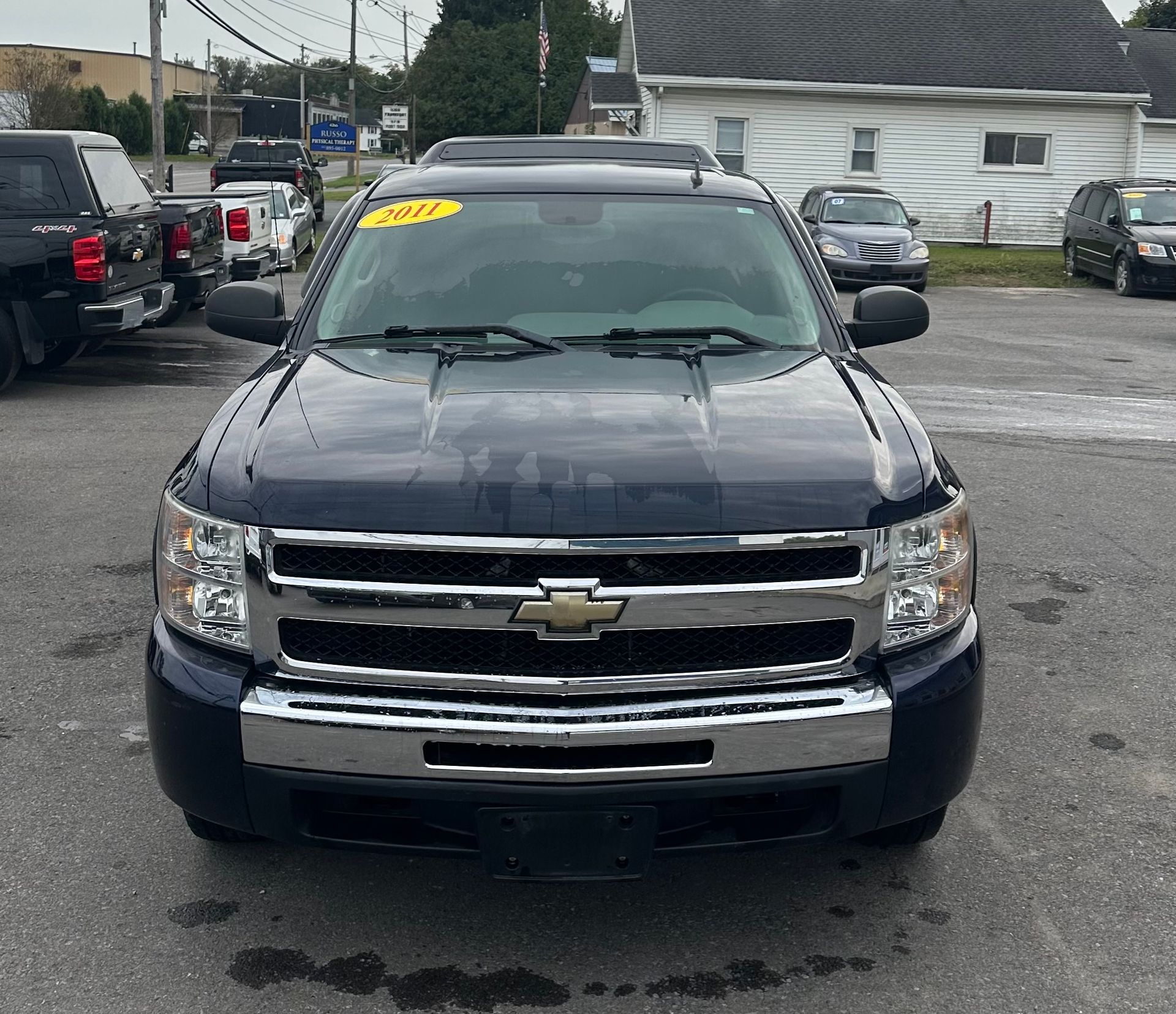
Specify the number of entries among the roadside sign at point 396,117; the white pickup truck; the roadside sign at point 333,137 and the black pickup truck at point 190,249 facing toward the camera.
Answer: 2

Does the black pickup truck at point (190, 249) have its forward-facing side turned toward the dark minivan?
no

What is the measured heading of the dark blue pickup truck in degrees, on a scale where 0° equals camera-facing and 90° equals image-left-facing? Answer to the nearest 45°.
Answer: approximately 0°

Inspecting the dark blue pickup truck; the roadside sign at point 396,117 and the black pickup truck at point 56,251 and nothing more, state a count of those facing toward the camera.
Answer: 2

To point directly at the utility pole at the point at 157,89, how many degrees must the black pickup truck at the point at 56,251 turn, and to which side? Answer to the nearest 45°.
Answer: approximately 45° to its right

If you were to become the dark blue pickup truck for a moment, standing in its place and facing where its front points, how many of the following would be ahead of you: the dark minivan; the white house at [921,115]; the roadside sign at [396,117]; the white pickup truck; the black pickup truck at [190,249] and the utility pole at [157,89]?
0

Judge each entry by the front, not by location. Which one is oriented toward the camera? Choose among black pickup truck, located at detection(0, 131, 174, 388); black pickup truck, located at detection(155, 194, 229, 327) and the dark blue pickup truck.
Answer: the dark blue pickup truck

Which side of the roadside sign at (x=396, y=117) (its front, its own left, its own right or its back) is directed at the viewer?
front

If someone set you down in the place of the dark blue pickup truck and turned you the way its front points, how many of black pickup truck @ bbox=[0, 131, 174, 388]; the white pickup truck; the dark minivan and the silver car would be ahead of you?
0

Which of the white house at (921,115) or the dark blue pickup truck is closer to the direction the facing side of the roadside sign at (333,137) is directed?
the dark blue pickup truck

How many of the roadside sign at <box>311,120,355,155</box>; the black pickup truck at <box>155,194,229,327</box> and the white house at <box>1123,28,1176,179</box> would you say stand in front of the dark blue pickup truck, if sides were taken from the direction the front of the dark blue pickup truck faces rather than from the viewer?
0

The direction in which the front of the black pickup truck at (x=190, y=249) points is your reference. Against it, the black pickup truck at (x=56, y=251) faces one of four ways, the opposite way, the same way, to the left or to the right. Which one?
the same way

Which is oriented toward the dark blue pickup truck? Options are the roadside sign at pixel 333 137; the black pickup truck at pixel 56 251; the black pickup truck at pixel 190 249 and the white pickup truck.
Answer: the roadside sign

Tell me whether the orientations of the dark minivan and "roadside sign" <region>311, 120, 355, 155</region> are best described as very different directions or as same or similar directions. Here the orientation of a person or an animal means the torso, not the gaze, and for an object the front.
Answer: same or similar directions

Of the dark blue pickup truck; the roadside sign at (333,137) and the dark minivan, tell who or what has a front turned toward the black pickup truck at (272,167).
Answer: the roadside sign

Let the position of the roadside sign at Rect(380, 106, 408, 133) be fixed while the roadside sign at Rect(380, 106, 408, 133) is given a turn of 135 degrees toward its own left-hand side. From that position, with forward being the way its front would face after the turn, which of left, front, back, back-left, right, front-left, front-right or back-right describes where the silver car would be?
back-right

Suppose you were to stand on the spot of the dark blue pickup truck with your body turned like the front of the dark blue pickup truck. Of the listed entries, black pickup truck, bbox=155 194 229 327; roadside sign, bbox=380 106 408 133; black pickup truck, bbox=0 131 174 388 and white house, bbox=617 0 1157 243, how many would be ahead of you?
0

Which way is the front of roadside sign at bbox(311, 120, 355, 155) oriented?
toward the camera
